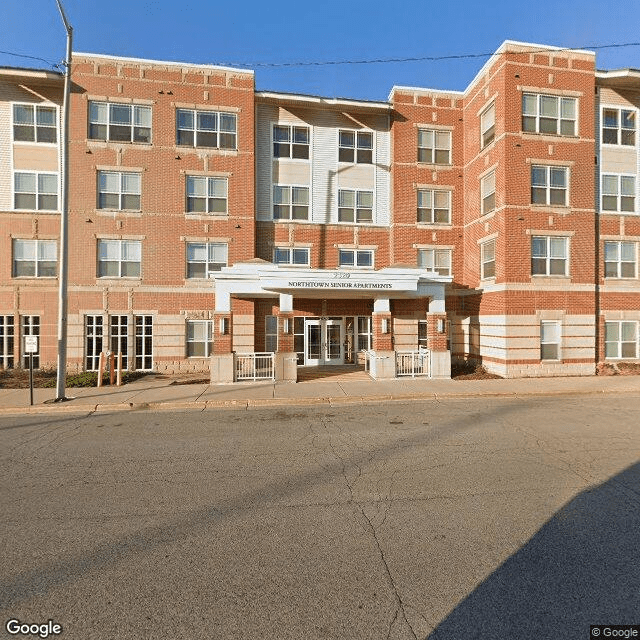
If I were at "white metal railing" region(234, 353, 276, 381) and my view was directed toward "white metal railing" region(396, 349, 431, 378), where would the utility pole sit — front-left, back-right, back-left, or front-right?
back-right

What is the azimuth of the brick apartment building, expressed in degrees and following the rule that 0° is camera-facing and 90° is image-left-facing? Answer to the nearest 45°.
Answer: approximately 0°

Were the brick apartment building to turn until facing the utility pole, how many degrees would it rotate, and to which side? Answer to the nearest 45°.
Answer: approximately 45° to its right
